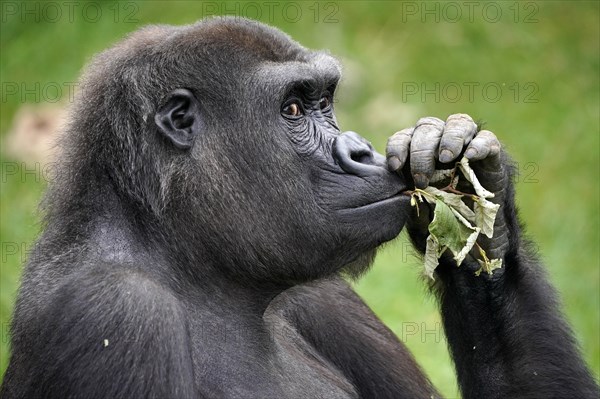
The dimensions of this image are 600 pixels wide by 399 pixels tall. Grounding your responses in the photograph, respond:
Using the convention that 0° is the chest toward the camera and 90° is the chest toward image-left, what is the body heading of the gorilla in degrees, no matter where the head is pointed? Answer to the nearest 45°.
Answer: approximately 315°
